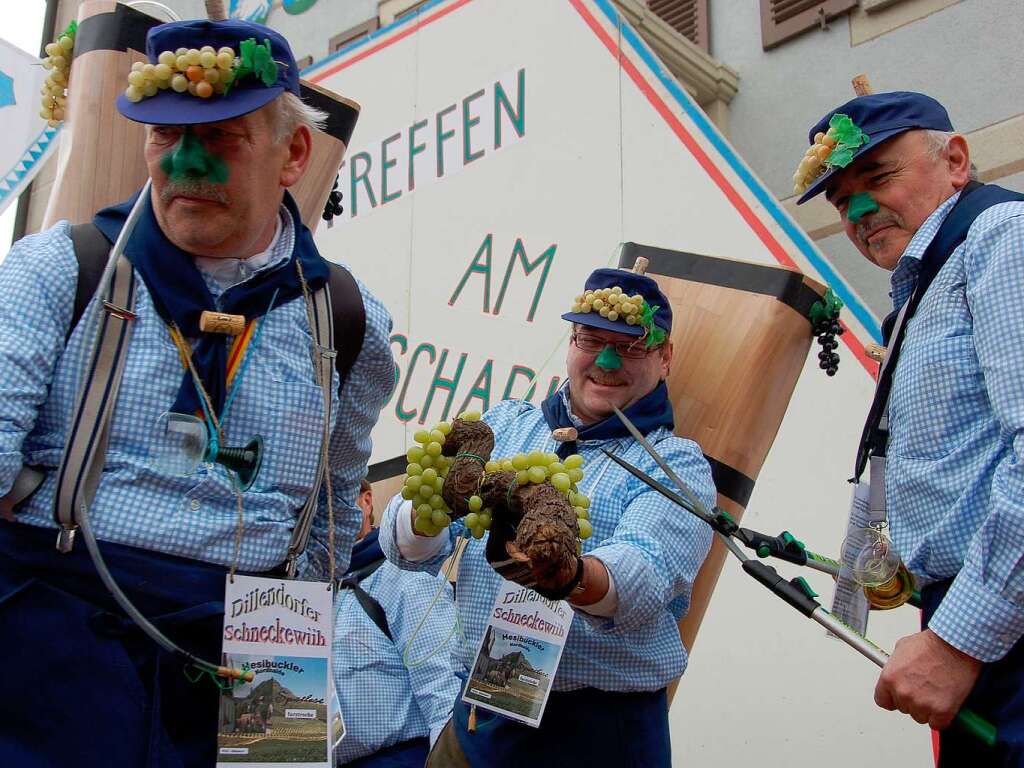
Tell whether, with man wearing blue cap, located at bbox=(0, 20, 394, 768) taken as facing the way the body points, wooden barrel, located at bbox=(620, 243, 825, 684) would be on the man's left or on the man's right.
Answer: on the man's left

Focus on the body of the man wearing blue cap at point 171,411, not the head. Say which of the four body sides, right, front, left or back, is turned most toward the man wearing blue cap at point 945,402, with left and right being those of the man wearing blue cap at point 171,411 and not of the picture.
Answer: left

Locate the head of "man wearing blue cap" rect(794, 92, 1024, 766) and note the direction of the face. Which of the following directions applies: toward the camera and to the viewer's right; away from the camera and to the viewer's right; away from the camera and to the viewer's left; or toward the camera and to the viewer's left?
toward the camera and to the viewer's left

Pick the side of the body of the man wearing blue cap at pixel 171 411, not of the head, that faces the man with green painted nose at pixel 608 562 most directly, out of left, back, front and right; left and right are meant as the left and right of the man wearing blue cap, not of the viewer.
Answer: left

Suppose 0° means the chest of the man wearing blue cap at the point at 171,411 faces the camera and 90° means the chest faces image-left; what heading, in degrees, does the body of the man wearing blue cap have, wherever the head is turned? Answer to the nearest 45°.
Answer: approximately 0°
